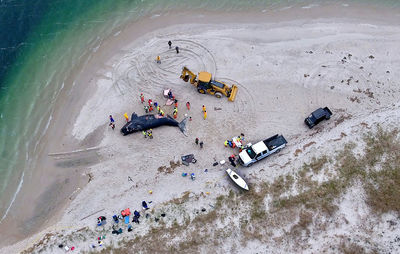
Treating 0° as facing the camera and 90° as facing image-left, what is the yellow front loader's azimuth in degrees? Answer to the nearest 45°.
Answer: approximately 315°
